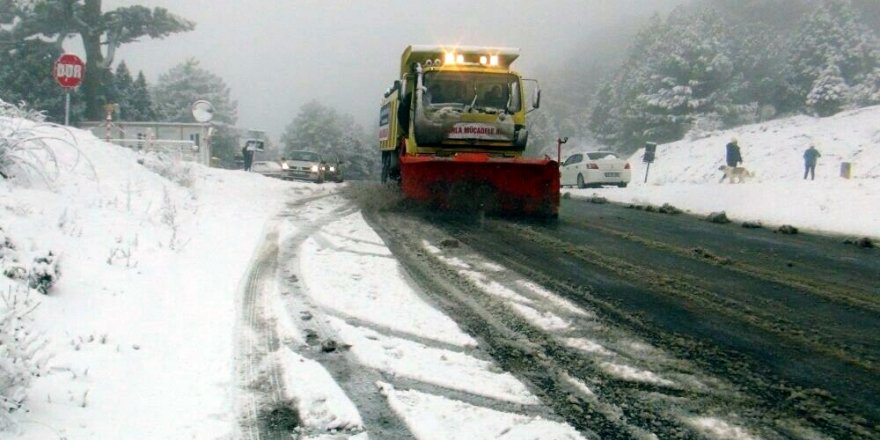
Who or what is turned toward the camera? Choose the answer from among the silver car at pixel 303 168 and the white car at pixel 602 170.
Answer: the silver car

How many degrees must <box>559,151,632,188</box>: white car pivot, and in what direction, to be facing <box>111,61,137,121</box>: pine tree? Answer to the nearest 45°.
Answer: approximately 45° to its left

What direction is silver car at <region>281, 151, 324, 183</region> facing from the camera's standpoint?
toward the camera

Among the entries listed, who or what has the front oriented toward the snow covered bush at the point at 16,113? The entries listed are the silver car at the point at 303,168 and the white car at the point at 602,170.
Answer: the silver car

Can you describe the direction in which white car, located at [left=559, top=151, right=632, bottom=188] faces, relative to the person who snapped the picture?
facing away from the viewer and to the left of the viewer

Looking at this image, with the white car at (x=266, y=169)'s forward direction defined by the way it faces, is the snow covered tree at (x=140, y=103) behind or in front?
behind

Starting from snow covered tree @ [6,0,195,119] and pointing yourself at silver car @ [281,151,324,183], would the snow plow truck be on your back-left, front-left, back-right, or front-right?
front-right

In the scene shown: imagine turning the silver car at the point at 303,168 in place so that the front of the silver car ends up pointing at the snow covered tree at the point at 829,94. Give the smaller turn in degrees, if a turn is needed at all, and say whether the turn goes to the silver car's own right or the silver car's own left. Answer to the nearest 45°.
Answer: approximately 90° to the silver car's own left

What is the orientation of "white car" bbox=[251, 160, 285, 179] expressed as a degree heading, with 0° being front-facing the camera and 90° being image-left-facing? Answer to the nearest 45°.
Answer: approximately 315°

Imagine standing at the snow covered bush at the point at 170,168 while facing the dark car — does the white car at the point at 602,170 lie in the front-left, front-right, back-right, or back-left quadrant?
front-right

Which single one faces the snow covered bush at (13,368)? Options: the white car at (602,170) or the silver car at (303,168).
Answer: the silver car

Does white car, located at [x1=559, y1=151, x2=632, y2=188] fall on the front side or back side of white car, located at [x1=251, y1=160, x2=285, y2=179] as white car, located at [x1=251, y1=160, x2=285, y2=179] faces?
on the front side

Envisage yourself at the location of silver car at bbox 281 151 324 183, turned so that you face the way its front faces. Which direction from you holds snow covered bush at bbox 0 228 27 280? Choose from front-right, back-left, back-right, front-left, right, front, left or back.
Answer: front

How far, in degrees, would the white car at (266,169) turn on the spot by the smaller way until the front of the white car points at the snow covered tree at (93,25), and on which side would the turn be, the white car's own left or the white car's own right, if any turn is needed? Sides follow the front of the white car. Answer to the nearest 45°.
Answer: approximately 135° to the white car's own right

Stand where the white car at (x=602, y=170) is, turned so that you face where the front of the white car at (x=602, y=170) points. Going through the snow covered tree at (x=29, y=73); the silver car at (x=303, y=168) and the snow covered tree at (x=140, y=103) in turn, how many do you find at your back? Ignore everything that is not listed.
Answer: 0

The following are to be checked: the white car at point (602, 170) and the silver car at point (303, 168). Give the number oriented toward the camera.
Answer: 1

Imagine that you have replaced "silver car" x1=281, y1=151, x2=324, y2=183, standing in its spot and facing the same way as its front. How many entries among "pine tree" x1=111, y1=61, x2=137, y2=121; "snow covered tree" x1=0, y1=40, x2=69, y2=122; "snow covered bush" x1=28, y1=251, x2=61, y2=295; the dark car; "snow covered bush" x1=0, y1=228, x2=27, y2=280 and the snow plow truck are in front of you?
3

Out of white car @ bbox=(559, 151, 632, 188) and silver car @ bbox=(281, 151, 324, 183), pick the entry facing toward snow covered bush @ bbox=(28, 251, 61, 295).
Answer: the silver car

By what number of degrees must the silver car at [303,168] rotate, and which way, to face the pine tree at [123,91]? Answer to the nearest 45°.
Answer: approximately 135° to its right

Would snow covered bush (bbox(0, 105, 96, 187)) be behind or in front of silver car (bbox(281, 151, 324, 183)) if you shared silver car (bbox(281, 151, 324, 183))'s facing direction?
in front

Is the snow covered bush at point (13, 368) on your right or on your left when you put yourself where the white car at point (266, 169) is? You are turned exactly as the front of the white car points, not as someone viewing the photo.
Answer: on your right
